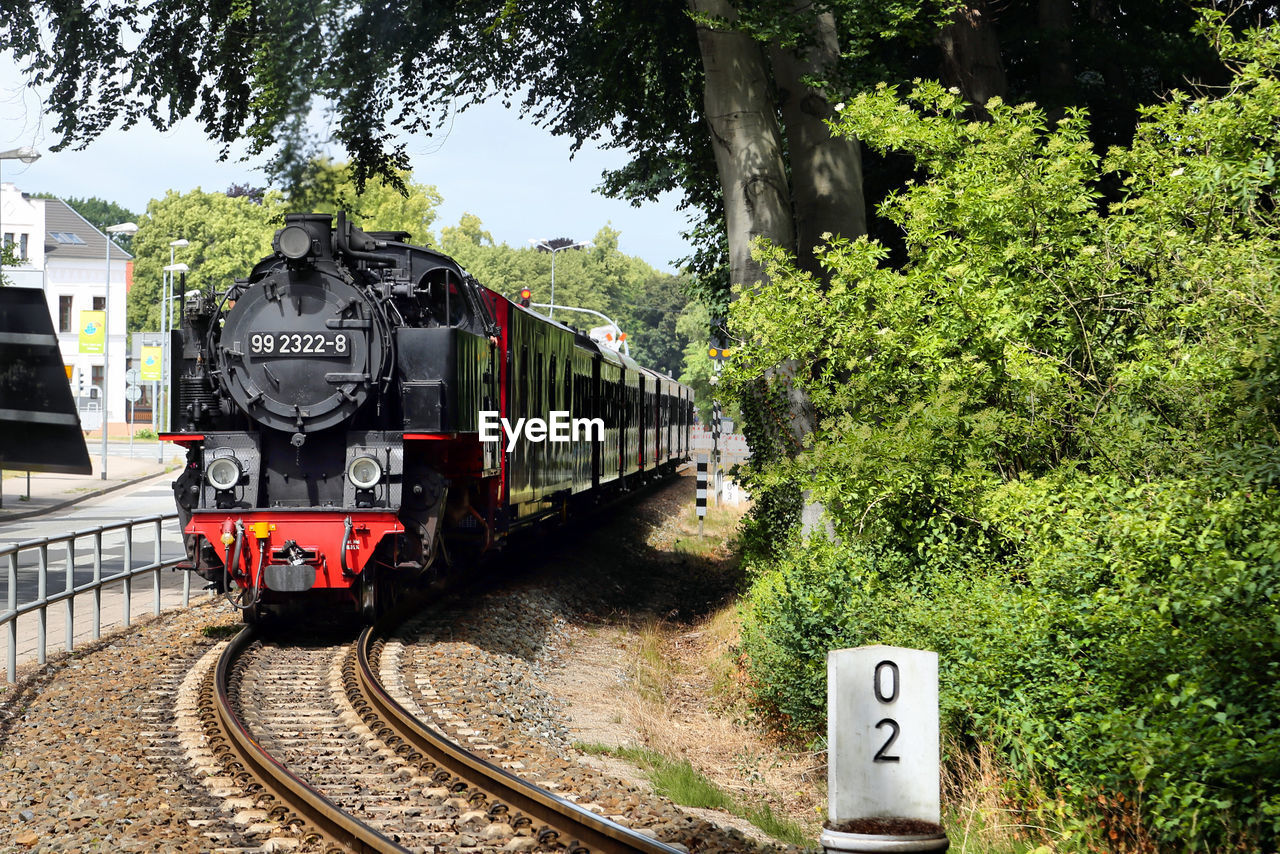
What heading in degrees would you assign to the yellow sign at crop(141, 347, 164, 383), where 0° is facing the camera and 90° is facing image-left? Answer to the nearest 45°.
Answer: approximately 0°

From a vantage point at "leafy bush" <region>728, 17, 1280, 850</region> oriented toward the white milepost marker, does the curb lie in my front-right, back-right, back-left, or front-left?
back-right

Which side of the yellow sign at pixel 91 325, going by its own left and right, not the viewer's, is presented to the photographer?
front

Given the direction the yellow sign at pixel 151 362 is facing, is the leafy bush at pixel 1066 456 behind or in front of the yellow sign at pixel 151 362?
in front

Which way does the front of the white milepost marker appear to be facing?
toward the camera

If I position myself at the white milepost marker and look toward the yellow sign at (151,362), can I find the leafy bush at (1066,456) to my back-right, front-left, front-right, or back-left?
front-right

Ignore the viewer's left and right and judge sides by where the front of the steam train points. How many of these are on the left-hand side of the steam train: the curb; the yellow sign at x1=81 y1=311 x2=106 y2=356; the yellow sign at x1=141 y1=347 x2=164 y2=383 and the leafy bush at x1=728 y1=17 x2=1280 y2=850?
1

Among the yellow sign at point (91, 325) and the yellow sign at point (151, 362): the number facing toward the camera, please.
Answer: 2

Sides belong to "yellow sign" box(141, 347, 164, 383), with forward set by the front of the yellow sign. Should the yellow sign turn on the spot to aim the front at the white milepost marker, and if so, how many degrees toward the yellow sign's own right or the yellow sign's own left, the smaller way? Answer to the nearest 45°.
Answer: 0° — it already faces it

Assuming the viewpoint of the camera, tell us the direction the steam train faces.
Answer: facing the viewer and to the left of the viewer

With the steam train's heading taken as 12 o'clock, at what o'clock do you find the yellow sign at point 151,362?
The yellow sign is roughly at 4 o'clock from the steam train.

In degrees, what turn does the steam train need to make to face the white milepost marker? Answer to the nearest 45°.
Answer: approximately 45° to its left

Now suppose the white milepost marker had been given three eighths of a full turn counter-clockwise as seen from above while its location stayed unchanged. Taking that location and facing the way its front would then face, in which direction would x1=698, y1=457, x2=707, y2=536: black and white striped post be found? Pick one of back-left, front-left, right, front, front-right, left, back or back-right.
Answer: front-left

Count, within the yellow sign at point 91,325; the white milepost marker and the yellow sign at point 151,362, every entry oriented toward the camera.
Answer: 3
